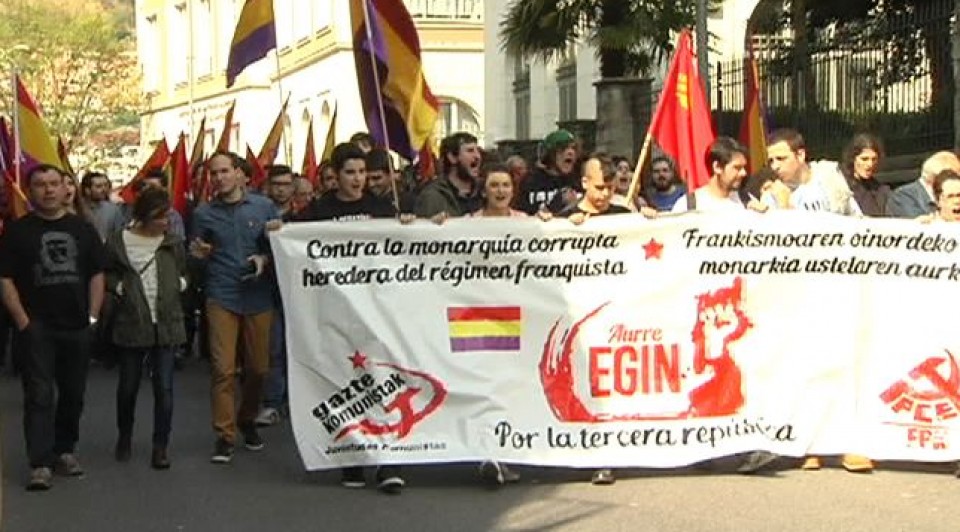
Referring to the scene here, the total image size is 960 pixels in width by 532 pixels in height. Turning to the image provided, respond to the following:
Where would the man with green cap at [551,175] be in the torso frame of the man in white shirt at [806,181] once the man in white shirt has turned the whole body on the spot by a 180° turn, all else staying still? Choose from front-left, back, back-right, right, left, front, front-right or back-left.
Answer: left

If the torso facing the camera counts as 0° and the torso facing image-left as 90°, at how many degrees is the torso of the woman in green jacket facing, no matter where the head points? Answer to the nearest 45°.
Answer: approximately 0°

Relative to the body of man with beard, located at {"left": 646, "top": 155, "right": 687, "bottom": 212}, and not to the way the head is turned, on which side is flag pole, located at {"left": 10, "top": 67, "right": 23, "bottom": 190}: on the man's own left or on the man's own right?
on the man's own right

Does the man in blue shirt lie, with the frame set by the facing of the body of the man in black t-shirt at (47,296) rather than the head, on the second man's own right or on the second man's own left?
on the second man's own left

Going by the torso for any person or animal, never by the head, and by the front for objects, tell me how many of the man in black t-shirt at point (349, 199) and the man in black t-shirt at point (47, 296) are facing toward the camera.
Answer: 2

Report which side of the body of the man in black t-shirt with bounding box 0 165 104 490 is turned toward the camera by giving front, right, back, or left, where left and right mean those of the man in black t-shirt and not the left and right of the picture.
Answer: front

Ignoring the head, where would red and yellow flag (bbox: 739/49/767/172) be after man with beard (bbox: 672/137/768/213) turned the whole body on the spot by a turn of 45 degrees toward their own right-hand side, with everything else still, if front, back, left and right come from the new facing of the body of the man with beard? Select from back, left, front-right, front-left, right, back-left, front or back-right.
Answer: back

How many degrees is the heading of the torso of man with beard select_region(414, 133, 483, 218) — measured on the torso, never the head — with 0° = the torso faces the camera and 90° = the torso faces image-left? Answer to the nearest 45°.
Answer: approximately 315°

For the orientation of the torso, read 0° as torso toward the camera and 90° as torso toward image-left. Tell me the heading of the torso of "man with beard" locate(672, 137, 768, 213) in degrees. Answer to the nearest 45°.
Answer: approximately 315°

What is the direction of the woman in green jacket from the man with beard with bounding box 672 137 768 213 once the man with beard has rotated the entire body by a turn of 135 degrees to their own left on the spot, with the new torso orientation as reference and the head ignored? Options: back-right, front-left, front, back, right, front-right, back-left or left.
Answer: left

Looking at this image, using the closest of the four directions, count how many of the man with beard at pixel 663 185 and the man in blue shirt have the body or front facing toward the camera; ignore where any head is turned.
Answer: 2

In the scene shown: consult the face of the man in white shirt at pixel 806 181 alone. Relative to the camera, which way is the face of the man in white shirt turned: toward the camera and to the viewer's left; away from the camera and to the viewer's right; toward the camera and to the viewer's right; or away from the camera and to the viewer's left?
toward the camera and to the viewer's left
